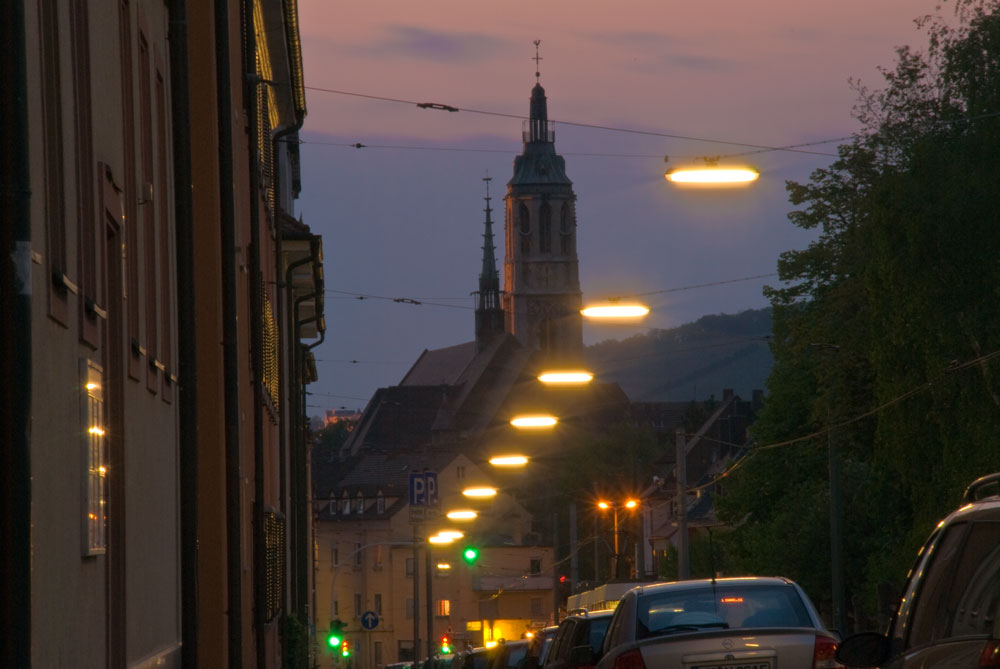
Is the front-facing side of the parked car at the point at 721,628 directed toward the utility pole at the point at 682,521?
yes

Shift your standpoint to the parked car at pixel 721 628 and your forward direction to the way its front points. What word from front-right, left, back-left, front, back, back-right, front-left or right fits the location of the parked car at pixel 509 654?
front

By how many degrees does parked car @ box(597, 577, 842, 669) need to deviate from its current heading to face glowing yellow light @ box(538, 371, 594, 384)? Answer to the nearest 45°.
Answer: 0° — it already faces it

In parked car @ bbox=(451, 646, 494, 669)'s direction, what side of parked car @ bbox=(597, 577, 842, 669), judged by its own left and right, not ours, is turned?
front

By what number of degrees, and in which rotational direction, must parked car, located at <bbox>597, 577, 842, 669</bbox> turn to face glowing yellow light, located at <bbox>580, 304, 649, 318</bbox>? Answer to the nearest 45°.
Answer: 0° — it already faces it

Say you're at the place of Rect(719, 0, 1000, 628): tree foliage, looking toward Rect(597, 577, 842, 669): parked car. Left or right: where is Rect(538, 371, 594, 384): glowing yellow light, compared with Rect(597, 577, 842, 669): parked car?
right

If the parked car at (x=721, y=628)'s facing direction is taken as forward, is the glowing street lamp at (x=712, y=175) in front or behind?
in front

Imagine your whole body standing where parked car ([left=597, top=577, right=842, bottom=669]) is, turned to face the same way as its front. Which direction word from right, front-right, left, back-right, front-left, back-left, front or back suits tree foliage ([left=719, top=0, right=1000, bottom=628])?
front

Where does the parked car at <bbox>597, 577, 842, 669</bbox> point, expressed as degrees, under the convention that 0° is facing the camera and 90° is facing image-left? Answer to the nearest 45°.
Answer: approximately 180°

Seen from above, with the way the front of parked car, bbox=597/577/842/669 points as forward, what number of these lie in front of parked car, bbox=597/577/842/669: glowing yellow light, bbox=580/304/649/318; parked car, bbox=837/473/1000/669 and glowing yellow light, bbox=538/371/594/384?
2

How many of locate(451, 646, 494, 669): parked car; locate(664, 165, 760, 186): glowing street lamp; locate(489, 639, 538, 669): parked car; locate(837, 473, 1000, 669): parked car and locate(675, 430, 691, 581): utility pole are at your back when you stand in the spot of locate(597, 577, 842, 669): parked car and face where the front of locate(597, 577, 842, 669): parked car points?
1

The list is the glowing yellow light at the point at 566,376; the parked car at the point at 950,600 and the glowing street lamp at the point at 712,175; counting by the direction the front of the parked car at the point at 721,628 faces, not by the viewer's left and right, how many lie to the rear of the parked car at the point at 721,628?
1

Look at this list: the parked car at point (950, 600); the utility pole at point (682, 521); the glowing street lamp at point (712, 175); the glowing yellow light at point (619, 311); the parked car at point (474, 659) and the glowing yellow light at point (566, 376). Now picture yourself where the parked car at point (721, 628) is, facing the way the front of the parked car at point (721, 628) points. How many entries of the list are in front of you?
5
